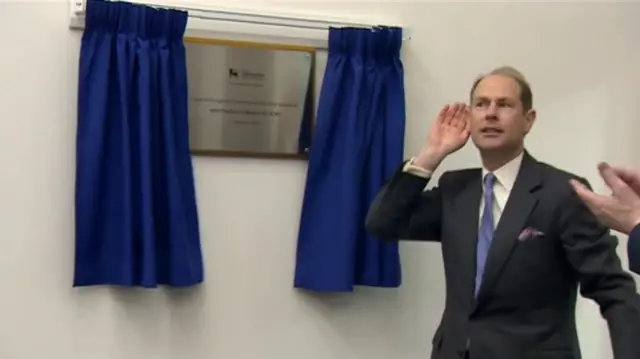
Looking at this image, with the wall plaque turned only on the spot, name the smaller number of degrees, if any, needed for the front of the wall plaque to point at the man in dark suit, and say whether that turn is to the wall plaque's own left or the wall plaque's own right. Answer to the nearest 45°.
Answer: approximately 45° to the wall plaque's own left

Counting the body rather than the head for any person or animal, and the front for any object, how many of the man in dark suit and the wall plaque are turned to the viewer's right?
0

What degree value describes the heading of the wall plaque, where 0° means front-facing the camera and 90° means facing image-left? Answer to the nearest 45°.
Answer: approximately 0°

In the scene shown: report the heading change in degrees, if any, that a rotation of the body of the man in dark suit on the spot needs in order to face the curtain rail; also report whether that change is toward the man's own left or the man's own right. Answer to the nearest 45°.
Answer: approximately 90° to the man's own right

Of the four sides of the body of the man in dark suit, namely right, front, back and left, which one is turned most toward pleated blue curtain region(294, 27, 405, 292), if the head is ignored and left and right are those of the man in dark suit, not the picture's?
right

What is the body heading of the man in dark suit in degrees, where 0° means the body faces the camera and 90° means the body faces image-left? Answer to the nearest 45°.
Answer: approximately 45°

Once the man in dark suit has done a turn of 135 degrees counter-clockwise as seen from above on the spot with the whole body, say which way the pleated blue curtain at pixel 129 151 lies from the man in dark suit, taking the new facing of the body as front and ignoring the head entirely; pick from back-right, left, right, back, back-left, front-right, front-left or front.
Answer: back
